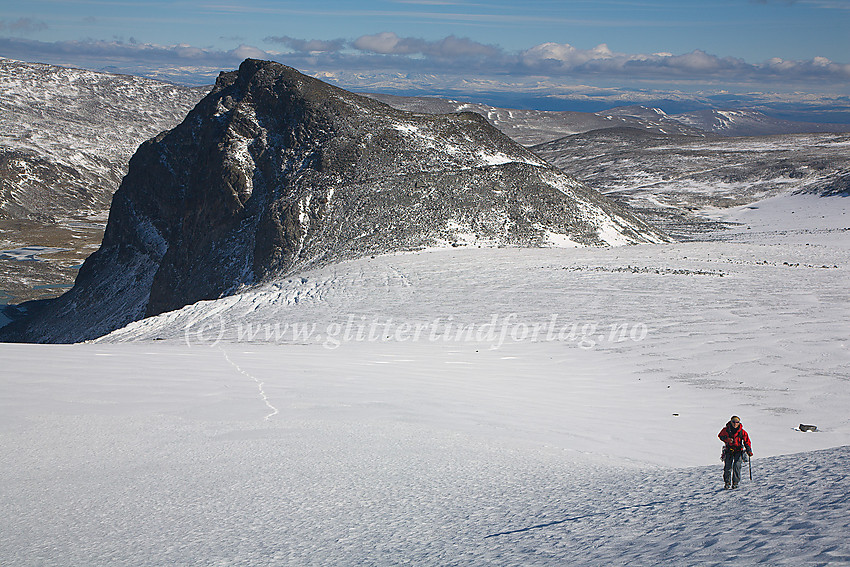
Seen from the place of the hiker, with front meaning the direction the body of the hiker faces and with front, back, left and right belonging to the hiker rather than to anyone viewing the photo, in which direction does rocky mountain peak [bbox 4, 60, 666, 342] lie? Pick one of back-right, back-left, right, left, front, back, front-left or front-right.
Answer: back-right

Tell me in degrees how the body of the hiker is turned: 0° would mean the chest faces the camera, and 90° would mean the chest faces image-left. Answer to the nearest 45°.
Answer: approximately 0°
